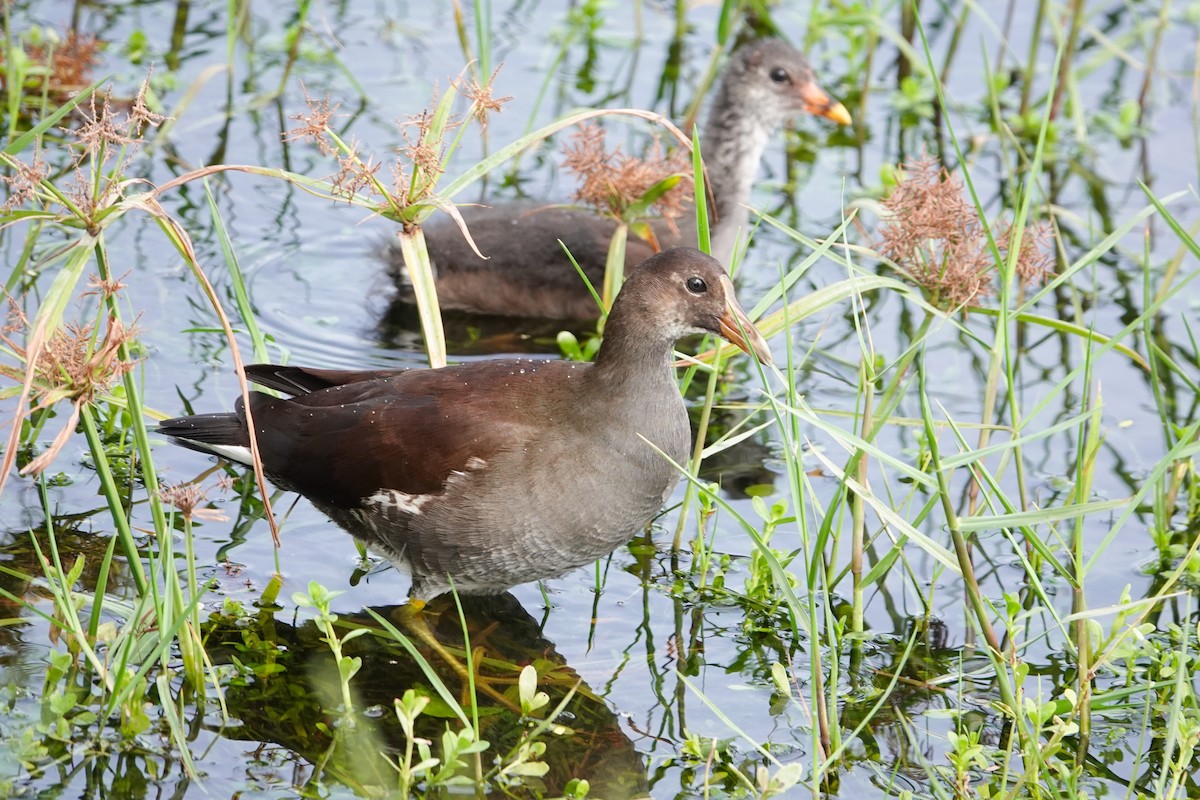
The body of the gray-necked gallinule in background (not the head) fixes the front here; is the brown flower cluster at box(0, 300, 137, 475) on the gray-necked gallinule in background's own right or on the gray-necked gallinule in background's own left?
on the gray-necked gallinule in background's own right

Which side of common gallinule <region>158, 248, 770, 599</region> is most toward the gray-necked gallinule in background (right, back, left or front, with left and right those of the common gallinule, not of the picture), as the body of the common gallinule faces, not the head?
left

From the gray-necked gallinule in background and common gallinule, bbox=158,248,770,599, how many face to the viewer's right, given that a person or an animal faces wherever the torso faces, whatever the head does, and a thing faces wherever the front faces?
2

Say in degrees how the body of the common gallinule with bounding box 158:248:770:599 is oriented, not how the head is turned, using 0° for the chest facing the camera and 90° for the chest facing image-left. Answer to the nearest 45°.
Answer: approximately 270°

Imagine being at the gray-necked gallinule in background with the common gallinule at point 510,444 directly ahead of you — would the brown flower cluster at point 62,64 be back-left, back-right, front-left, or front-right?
back-right

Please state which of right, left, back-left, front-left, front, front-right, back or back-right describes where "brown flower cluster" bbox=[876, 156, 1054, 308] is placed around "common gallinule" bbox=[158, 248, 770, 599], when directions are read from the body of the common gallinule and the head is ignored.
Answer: front

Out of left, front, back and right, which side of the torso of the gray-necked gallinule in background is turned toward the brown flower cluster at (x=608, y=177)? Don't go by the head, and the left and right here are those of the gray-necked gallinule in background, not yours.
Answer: right

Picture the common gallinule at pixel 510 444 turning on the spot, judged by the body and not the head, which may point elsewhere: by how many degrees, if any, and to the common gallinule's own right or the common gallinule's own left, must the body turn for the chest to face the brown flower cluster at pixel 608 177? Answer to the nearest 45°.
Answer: approximately 90° to the common gallinule's own left

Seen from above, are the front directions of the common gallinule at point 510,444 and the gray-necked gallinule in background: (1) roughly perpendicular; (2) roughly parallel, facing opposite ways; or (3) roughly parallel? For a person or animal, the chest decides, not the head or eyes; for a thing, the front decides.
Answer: roughly parallel

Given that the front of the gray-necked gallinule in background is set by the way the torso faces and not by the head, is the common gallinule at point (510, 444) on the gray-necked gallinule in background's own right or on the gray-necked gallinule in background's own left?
on the gray-necked gallinule in background's own right

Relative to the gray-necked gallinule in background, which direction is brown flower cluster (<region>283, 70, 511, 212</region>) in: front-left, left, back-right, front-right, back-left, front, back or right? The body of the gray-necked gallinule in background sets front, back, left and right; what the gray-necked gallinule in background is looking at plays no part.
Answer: right

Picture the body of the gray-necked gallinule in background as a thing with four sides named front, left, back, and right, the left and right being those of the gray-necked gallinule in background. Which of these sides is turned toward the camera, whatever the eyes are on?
right
